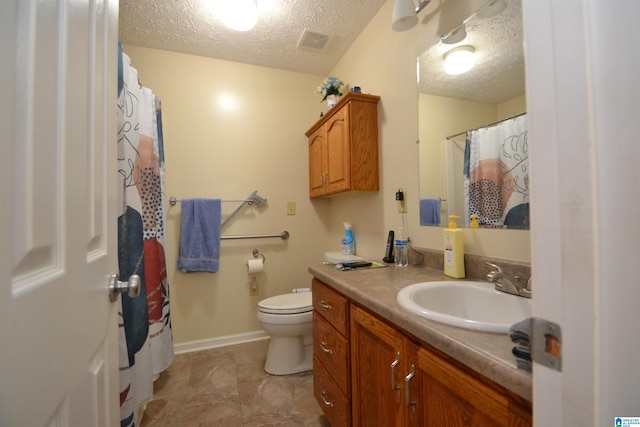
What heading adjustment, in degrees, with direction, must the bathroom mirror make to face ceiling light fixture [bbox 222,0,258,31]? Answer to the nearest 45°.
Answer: approximately 45° to its right

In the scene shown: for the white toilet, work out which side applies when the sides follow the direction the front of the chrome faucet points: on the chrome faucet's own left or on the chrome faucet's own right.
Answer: on the chrome faucet's own right

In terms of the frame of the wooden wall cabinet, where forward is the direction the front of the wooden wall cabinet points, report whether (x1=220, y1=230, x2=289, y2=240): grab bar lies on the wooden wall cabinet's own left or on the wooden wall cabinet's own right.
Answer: on the wooden wall cabinet's own right

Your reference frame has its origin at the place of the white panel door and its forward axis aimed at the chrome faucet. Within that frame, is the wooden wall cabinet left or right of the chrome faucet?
left
